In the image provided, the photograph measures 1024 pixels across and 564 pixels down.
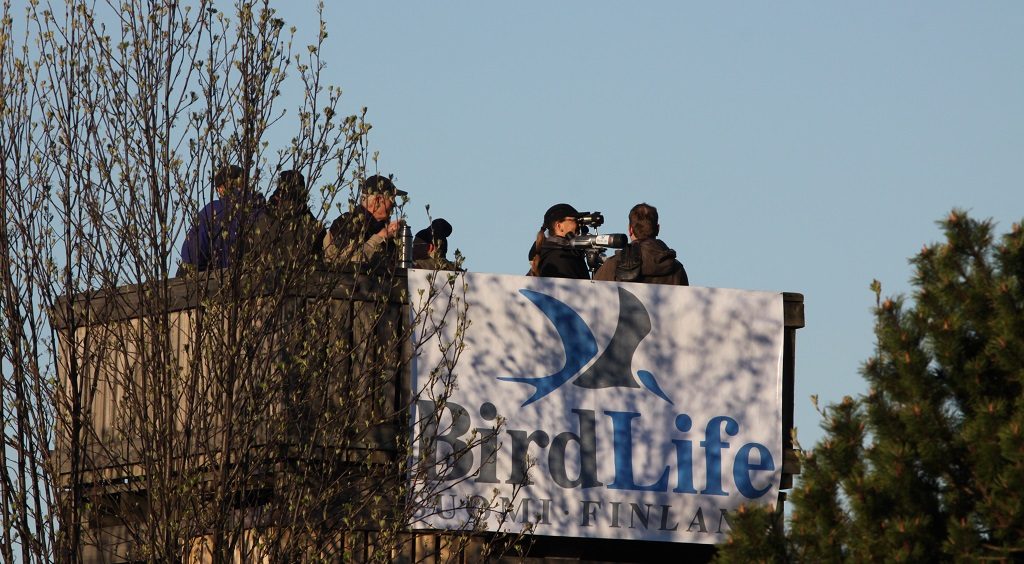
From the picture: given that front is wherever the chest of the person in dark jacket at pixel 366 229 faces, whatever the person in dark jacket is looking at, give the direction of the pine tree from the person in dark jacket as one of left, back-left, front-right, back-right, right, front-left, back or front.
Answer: front-right

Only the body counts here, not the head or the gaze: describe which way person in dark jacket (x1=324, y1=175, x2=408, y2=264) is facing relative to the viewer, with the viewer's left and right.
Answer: facing to the right of the viewer

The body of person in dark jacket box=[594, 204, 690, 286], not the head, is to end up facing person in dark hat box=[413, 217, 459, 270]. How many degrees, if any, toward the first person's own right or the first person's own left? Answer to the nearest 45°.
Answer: approximately 90° to the first person's own left

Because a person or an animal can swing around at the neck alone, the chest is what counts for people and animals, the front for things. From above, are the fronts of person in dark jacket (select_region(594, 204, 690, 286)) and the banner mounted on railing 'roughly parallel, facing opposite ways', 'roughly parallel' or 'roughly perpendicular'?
roughly parallel, facing opposite ways

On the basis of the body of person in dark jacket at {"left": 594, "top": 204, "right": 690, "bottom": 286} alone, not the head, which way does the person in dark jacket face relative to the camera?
away from the camera

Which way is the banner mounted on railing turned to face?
toward the camera

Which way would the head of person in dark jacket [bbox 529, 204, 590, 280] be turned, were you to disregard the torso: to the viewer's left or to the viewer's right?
to the viewer's right

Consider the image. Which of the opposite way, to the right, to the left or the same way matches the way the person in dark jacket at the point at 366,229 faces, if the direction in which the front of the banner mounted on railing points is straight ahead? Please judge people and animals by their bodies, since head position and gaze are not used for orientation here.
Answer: to the left
